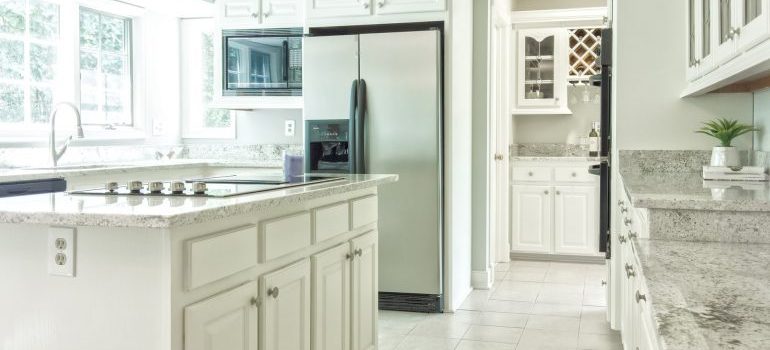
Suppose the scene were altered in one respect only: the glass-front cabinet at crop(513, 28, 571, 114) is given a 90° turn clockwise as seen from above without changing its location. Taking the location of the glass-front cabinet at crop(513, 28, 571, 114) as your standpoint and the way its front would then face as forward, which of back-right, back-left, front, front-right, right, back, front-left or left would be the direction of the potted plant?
left

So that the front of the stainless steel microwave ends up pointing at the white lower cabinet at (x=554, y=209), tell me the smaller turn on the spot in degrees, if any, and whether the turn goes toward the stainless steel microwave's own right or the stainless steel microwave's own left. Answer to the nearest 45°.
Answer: approximately 90° to the stainless steel microwave's own left

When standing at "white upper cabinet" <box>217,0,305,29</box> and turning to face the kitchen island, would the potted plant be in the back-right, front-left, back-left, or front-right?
front-left

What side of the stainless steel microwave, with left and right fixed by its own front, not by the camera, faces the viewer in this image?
front

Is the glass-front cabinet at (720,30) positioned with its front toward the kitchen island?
yes

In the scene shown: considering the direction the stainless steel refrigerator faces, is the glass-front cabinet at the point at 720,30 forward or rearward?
forward

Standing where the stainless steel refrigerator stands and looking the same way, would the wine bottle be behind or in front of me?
behind

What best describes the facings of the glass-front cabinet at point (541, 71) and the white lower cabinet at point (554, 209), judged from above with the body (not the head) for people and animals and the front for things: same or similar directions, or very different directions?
same or similar directions

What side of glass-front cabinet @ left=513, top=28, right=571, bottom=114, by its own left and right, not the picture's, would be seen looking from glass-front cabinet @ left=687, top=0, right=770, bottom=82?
front

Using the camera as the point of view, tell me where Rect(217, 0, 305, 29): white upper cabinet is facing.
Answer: facing the viewer

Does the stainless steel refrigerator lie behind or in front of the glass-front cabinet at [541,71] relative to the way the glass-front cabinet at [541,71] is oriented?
in front

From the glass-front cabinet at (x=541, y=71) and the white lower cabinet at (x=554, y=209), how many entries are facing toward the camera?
2

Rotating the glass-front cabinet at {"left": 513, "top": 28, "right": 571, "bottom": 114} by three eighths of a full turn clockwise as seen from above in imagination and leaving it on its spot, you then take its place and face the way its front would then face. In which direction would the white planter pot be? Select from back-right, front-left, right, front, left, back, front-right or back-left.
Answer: back-left

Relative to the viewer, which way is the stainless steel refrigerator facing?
toward the camera

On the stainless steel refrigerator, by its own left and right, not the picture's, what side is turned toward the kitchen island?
front

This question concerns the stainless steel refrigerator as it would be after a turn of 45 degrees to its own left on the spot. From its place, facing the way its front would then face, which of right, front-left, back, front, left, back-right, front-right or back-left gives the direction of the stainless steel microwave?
back
